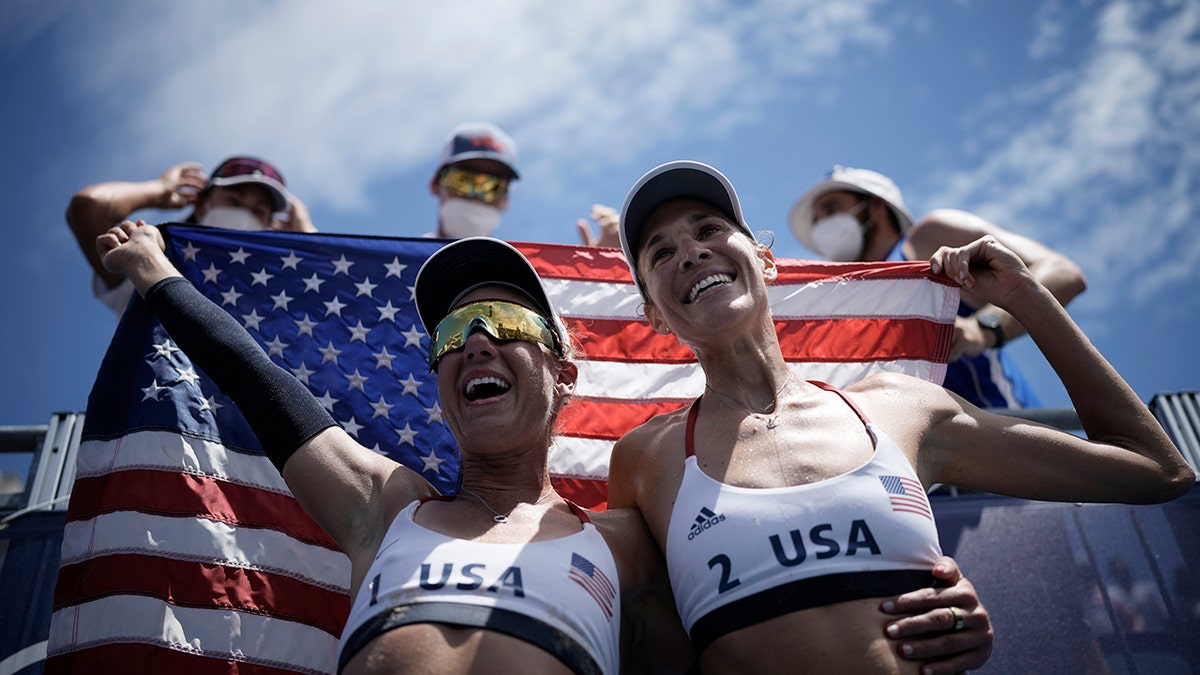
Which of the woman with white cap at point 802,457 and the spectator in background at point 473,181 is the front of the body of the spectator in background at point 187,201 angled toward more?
the woman with white cap

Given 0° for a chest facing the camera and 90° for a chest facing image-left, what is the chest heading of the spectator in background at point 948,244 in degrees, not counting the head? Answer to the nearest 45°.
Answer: approximately 45°

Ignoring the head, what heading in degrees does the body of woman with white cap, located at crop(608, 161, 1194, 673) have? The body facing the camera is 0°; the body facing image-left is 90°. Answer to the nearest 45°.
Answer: approximately 0°

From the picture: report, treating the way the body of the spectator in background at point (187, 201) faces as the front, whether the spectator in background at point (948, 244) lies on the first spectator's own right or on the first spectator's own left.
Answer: on the first spectator's own left
